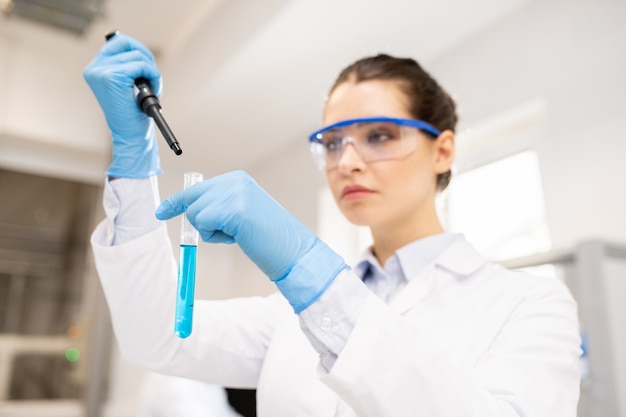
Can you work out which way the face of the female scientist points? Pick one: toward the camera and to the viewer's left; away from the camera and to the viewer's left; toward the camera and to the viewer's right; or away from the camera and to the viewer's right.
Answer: toward the camera and to the viewer's left
